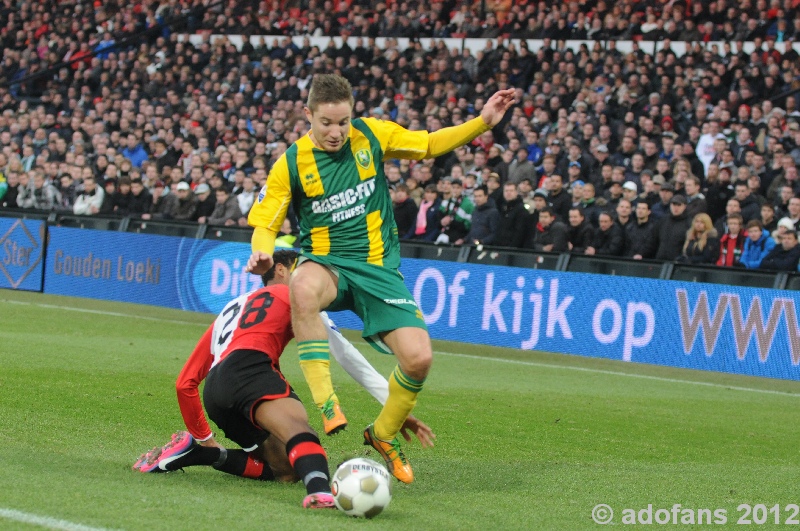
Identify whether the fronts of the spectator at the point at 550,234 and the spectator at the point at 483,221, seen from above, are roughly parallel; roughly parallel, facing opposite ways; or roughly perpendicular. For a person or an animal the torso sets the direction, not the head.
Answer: roughly parallel

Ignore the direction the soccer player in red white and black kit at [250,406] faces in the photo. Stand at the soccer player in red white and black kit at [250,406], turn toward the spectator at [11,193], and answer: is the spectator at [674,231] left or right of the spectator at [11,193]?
right

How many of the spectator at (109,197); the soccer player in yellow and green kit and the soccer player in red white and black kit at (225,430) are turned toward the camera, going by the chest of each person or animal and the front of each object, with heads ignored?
2

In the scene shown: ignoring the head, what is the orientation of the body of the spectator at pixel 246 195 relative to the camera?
toward the camera

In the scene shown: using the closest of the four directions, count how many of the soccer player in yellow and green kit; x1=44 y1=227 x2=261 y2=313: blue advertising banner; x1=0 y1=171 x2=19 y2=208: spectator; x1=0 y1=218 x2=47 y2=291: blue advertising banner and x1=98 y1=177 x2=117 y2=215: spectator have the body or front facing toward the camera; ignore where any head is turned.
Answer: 5

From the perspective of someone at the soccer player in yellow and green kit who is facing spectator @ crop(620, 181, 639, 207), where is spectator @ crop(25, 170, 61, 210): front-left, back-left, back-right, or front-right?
front-left

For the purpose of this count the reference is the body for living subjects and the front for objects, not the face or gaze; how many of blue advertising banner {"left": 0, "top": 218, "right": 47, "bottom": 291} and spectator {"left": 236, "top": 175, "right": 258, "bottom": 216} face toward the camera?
2

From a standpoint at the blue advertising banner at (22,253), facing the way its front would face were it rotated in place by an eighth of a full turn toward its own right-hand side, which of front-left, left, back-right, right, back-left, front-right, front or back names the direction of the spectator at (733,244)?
left

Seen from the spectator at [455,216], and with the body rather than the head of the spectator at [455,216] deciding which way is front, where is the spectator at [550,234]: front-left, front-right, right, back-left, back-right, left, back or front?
left

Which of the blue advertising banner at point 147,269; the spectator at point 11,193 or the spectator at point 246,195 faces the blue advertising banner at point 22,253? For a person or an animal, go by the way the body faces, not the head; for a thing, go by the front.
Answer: the spectator at point 11,193

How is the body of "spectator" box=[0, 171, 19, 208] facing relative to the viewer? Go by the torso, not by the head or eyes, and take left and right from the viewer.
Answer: facing the viewer

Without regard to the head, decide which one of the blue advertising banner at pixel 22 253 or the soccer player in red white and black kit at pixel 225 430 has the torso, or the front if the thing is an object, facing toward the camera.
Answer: the blue advertising banner

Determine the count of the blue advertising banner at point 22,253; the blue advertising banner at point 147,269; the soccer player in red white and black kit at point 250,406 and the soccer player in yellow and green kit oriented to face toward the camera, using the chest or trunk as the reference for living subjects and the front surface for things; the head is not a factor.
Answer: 3

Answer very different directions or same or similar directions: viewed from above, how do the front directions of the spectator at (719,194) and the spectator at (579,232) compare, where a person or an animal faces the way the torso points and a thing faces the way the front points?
same or similar directions
